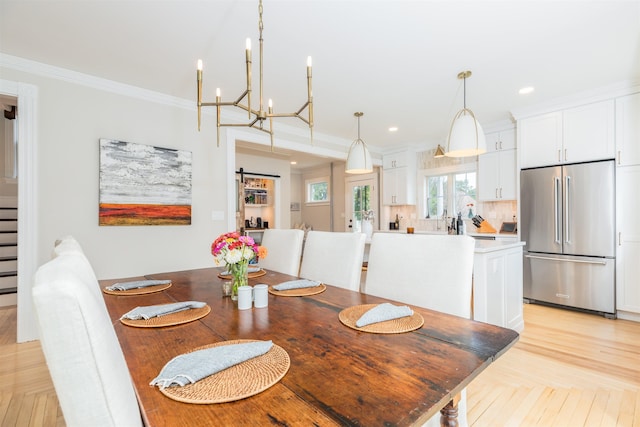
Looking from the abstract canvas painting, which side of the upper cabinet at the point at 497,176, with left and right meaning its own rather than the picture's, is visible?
front

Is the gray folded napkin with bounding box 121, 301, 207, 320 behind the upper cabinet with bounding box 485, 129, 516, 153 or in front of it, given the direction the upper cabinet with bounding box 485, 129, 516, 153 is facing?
in front

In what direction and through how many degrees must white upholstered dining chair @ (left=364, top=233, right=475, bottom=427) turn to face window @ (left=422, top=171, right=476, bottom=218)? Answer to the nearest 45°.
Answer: approximately 135° to its right

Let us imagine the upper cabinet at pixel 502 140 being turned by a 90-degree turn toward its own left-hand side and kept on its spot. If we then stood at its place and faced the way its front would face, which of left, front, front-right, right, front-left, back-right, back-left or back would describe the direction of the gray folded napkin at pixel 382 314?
front-right

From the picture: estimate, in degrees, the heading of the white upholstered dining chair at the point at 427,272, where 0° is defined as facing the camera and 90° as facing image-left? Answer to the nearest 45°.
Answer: approximately 45°

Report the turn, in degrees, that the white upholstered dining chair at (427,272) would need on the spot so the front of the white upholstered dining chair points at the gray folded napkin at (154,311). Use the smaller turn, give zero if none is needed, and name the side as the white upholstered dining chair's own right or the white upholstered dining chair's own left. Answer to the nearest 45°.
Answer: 0° — it already faces it

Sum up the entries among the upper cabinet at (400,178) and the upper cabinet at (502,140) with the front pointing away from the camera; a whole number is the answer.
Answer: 0

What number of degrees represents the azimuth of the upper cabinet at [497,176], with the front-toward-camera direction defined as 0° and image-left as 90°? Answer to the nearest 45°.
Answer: approximately 45°

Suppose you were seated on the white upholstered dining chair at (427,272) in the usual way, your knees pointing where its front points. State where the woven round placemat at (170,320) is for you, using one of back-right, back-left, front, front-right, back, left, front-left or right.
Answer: front

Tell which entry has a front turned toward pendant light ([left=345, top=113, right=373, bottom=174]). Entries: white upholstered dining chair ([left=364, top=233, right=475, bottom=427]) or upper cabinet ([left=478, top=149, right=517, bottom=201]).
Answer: the upper cabinet

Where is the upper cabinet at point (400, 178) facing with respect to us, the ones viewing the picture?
facing the viewer and to the left of the viewer

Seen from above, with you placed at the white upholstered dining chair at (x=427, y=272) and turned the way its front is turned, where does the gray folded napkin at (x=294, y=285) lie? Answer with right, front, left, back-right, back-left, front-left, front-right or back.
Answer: front-right

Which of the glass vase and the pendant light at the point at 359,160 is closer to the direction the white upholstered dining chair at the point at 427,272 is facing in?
the glass vase

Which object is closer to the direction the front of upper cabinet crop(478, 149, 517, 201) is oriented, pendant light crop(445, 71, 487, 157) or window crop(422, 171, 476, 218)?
the pendant light

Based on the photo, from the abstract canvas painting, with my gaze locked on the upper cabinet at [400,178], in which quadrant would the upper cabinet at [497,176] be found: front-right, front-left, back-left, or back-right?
front-right

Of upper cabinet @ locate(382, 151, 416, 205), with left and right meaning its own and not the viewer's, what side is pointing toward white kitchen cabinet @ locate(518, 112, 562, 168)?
left

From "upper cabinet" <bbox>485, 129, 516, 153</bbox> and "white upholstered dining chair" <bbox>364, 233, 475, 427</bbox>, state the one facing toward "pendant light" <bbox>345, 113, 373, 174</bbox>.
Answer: the upper cabinet

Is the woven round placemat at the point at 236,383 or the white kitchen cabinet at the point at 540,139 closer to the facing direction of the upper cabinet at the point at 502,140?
the woven round placemat

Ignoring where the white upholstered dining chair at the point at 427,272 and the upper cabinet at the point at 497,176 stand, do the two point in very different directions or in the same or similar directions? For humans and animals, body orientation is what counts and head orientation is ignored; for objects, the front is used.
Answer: same or similar directions
